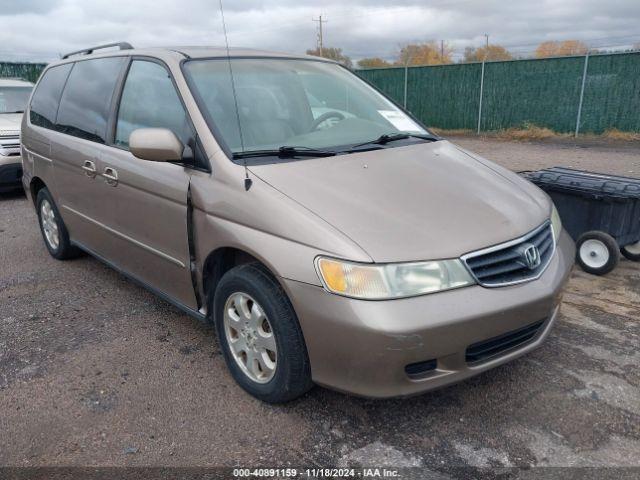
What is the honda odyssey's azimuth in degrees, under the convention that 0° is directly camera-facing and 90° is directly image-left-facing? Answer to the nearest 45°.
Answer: approximately 315°

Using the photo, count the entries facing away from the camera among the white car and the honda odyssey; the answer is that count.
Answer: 0

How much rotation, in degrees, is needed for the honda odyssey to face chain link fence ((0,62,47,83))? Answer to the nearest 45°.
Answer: approximately 180°

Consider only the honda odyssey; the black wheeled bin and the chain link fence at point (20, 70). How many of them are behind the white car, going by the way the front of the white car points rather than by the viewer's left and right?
1

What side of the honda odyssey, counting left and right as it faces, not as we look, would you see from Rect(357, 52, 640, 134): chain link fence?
left

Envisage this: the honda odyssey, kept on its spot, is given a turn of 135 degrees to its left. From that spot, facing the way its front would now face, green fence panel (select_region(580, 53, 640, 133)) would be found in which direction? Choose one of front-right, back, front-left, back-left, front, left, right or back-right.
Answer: front-right

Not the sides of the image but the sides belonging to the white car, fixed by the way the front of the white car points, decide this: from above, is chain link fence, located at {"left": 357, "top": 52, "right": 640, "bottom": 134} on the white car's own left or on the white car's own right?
on the white car's own left

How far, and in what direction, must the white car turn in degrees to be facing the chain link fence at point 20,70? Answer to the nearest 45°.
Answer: approximately 180°

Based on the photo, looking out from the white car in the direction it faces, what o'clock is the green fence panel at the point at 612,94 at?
The green fence panel is roughly at 9 o'clock from the white car.

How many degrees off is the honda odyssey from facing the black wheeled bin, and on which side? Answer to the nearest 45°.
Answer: approximately 90° to its left

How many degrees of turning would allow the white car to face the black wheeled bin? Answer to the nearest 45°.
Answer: approximately 45° to its left

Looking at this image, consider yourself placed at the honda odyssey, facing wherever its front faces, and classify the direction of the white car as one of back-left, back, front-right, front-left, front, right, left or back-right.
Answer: back

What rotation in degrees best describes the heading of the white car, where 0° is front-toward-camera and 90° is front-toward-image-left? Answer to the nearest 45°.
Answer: approximately 0°
